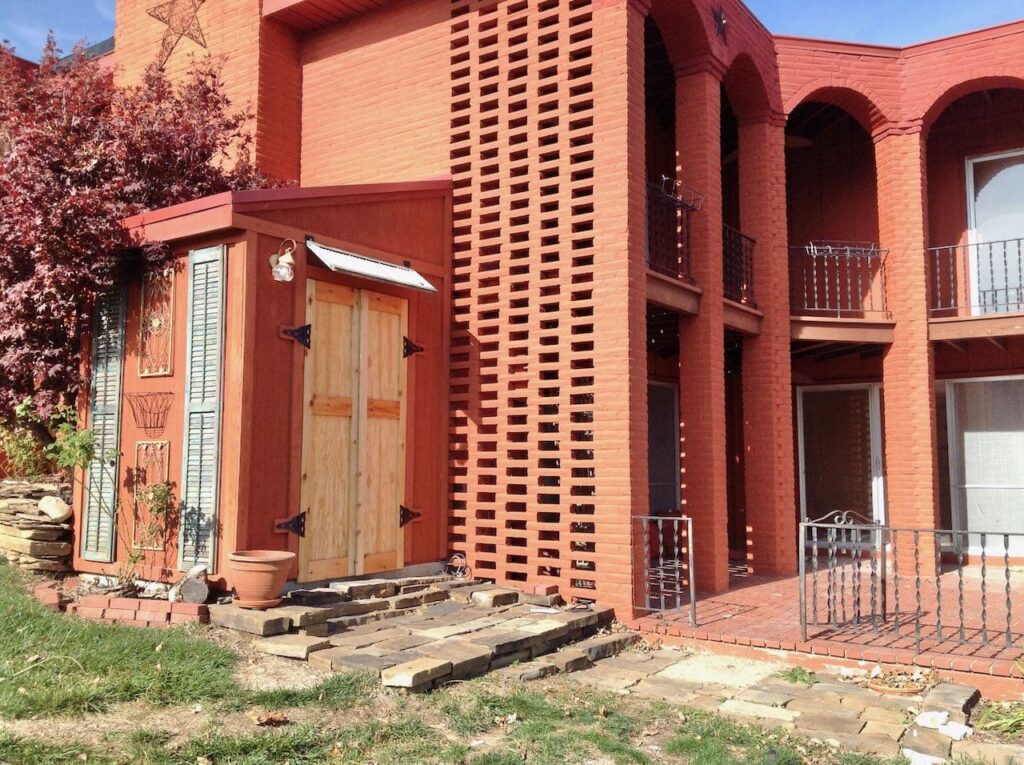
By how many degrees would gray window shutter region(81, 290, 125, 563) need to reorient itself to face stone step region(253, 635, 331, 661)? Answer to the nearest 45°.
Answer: approximately 90° to its left

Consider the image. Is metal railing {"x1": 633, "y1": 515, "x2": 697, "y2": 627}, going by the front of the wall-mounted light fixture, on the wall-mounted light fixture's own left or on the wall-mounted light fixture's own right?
on the wall-mounted light fixture's own left

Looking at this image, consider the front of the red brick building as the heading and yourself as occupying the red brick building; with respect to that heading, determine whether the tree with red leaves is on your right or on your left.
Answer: on your right

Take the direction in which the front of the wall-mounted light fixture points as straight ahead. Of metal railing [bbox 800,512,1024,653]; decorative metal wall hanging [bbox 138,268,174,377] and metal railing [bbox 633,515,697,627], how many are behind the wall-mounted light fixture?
1

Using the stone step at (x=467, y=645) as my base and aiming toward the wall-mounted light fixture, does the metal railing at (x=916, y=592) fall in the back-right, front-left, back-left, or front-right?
back-right

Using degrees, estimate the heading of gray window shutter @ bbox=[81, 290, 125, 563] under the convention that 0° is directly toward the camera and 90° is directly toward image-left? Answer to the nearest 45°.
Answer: approximately 45°

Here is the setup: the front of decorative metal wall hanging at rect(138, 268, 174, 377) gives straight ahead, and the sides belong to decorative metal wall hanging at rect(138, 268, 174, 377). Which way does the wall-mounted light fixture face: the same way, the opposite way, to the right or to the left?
to the left

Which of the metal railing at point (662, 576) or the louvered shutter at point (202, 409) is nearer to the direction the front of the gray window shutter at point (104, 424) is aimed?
the louvered shutter

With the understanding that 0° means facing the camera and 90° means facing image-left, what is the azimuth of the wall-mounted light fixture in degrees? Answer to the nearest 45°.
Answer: approximately 315°

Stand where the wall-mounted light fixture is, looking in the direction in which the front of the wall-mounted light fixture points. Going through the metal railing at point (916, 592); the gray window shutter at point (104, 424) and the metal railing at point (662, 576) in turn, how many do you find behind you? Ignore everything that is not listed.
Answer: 1
